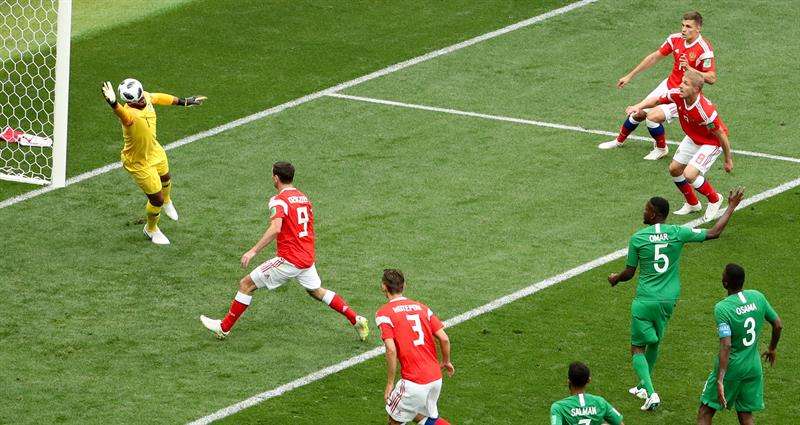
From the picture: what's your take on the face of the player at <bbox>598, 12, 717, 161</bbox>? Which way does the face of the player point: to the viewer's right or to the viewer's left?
to the viewer's left

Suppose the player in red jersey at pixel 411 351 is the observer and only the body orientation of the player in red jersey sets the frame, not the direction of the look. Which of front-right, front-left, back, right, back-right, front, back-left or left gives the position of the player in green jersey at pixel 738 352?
back-right

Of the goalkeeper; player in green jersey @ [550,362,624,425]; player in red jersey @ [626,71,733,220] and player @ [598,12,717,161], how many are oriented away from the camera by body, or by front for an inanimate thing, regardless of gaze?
1

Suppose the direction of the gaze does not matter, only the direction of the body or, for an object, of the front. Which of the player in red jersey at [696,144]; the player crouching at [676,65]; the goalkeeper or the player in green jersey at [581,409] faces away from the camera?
the player in green jersey

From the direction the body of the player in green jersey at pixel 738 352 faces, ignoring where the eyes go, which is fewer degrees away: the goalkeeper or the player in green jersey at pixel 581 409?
the goalkeeper

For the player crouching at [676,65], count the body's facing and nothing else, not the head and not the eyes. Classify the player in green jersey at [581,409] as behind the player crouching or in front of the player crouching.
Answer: in front

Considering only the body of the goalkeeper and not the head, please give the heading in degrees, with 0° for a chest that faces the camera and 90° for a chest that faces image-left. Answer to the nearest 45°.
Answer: approximately 315°

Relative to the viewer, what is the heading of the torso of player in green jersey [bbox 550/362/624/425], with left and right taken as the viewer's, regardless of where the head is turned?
facing away from the viewer

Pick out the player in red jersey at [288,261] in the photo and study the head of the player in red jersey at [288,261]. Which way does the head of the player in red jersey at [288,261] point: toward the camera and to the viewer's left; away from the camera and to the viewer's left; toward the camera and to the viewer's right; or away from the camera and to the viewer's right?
away from the camera and to the viewer's left

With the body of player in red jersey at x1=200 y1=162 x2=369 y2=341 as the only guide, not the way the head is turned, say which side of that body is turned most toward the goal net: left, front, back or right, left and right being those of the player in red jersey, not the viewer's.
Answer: front

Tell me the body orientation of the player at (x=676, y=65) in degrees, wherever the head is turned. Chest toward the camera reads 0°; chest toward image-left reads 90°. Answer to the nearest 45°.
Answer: approximately 45°

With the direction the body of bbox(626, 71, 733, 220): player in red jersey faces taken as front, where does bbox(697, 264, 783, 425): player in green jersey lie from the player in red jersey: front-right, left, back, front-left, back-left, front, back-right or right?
front-left

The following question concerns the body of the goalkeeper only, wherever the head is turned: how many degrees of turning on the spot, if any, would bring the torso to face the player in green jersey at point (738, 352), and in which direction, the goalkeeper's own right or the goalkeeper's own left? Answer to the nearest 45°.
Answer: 0° — they already face them

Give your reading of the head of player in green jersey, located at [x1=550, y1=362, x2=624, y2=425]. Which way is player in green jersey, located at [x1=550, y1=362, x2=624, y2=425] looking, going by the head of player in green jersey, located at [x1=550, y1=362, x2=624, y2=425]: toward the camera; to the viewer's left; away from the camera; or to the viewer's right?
away from the camera

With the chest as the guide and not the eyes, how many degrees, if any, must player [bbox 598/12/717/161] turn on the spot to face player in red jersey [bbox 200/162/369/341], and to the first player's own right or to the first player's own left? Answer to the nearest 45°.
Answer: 0° — they already face them

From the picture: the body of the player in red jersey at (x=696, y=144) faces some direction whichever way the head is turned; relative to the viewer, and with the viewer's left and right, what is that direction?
facing the viewer and to the left of the viewer

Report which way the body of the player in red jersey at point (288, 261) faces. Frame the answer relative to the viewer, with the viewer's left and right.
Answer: facing away from the viewer and to the left of the viewer

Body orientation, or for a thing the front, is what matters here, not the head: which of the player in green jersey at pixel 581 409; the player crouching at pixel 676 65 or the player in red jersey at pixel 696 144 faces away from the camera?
the player in green jersey

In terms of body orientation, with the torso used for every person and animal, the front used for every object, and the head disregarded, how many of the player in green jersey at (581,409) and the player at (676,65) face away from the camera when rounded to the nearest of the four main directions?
1
